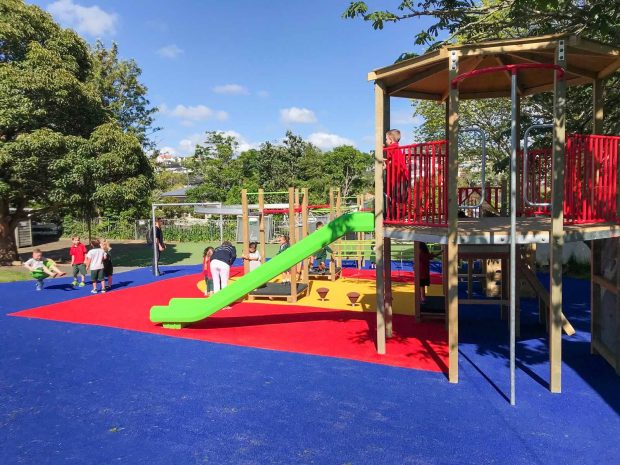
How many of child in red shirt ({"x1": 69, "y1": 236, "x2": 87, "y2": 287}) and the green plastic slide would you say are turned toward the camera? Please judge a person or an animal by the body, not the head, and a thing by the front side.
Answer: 1

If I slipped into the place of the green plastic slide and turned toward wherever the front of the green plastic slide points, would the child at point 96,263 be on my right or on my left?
on my right

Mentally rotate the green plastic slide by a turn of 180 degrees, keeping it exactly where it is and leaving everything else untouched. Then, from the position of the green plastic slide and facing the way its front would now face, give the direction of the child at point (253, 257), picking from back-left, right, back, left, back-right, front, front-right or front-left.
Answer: left

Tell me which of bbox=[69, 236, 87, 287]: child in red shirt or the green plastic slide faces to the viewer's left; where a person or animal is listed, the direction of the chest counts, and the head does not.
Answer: the green plastic slide

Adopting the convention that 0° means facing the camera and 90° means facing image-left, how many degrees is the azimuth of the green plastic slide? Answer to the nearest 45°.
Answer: approximately 90°

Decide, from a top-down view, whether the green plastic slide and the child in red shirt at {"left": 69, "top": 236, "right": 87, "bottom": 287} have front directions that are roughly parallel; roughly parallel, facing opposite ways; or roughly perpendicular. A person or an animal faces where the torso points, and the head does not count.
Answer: roughly perpendicular

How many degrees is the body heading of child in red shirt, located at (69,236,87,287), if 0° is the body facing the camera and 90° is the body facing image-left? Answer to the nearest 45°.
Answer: approximately 0°
